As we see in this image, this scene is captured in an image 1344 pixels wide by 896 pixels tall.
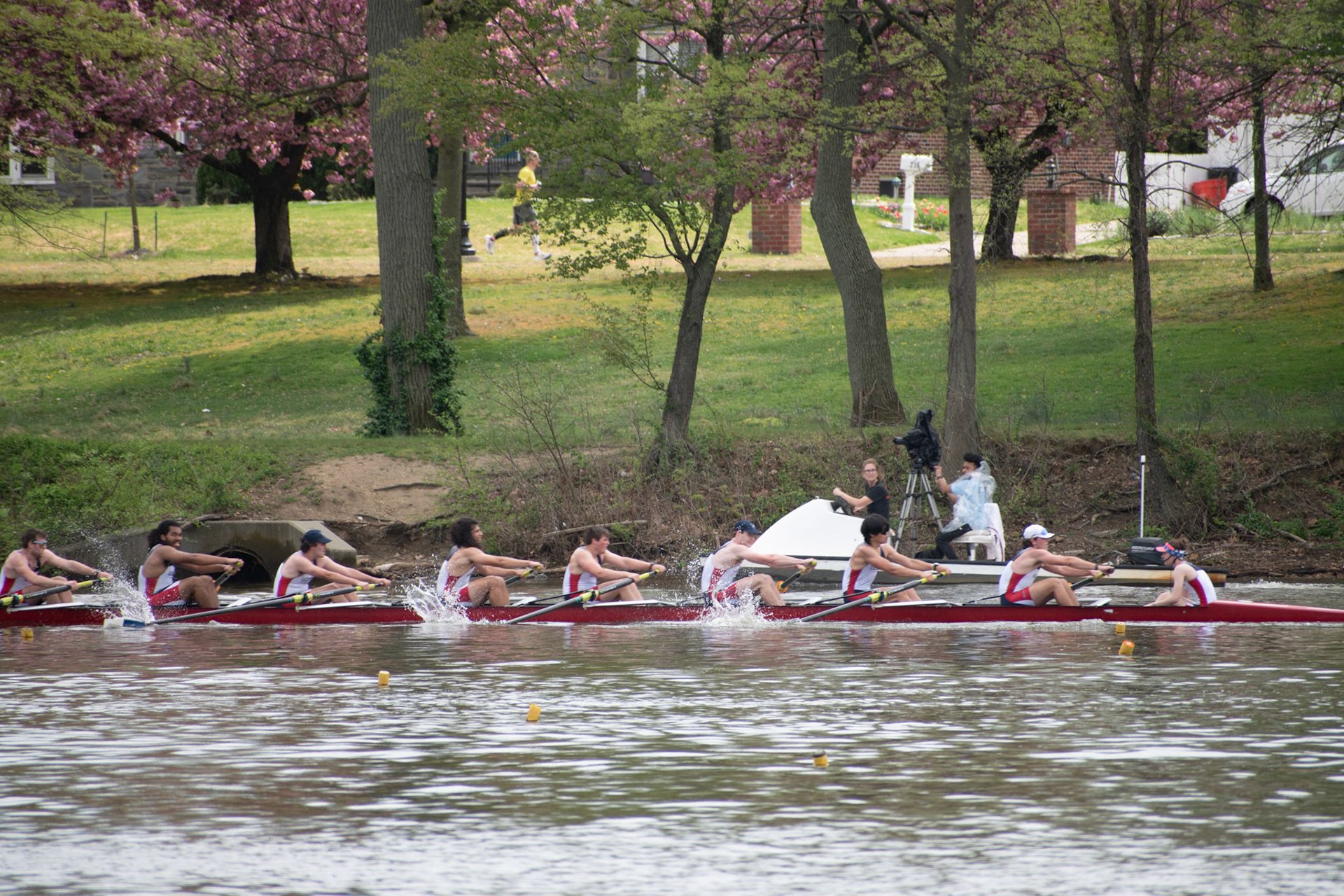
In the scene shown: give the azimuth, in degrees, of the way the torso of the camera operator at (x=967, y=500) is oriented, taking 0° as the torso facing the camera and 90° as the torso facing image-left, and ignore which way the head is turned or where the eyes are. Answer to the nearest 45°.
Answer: approximately 90°

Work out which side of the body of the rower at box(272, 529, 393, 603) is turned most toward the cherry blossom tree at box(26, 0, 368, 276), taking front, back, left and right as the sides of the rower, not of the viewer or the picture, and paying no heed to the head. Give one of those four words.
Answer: left

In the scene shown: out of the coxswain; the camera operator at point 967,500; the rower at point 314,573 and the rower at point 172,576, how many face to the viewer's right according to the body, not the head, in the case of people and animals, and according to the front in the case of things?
2

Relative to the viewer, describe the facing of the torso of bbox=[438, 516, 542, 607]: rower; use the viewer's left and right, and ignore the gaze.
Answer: facing to the right of the viewer

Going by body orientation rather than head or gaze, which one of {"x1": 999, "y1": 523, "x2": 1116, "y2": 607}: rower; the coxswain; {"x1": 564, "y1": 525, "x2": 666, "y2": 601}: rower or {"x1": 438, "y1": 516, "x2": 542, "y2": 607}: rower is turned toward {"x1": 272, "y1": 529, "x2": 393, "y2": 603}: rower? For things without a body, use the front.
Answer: the coxswain

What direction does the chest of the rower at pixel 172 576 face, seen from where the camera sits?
to the viewer's right

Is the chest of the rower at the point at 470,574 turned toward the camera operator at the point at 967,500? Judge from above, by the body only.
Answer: yes

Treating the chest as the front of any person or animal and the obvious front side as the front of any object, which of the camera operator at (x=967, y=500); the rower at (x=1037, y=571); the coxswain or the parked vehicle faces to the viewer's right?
the rower

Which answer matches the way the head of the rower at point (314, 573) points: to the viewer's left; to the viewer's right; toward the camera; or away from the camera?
to the viewer's right

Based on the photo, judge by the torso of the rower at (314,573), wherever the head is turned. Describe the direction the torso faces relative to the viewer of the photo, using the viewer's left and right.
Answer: facing to the right of the viewer

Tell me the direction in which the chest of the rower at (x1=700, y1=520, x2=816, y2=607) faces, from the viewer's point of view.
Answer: to the viewer's right

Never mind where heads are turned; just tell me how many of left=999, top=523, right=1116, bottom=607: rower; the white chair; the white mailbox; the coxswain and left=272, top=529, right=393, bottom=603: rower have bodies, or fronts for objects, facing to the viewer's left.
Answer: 2

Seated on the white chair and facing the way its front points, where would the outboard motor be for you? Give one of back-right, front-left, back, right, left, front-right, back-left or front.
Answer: back-left

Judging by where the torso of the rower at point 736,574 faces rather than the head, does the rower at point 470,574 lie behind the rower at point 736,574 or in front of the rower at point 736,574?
behind
